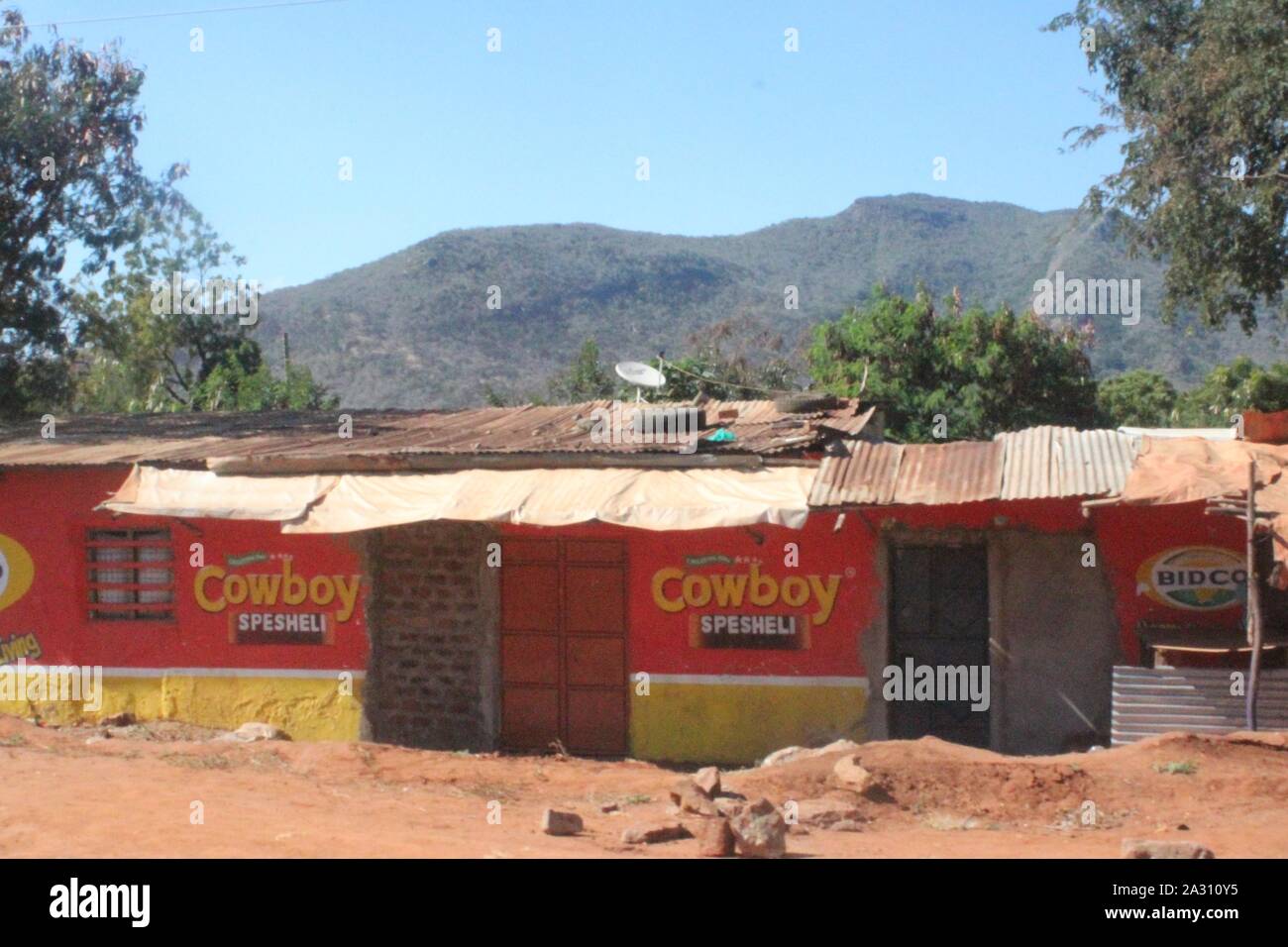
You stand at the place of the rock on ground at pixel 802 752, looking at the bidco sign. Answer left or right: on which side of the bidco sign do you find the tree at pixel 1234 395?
left

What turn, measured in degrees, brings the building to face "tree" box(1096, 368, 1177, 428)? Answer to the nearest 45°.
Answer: approximately 135° to its left

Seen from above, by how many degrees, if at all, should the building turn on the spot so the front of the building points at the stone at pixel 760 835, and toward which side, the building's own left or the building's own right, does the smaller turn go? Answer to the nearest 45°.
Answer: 0° — it already faces it

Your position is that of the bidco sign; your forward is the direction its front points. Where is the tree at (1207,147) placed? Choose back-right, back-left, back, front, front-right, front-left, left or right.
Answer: back

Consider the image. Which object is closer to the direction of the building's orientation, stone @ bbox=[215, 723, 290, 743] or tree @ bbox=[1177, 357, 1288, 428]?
the stone

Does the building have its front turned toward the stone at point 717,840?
yes

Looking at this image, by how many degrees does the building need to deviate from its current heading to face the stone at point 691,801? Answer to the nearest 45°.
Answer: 0° — it already faces it

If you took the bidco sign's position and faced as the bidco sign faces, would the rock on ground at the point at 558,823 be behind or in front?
in front

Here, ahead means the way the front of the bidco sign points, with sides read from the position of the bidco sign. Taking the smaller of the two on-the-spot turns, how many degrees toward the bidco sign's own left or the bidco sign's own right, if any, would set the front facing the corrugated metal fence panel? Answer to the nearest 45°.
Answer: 0° — it already faces it

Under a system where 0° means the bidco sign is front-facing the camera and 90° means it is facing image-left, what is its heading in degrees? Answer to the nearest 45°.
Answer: approximately 0°

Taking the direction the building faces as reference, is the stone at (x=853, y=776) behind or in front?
in front
